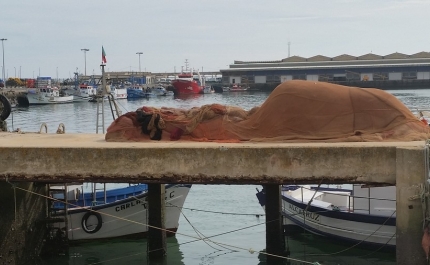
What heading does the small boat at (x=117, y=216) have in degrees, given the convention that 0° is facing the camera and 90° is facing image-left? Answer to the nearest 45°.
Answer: approximately 270°

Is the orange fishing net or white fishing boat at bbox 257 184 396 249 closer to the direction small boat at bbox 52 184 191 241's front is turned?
the white fishing boat

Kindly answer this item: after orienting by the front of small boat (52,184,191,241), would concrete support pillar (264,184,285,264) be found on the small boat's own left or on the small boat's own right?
on the small boat's own right

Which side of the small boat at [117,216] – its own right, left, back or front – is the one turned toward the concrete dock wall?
right

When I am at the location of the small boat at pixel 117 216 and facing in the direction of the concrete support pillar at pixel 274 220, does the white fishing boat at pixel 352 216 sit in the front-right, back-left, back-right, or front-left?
front-left

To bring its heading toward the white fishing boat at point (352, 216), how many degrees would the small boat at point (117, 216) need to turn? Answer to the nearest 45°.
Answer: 0° — it already faces it

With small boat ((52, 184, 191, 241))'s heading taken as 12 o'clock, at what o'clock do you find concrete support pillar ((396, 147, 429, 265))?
The concrete support pillar is roughly at 2 o'clock from the small boat.
